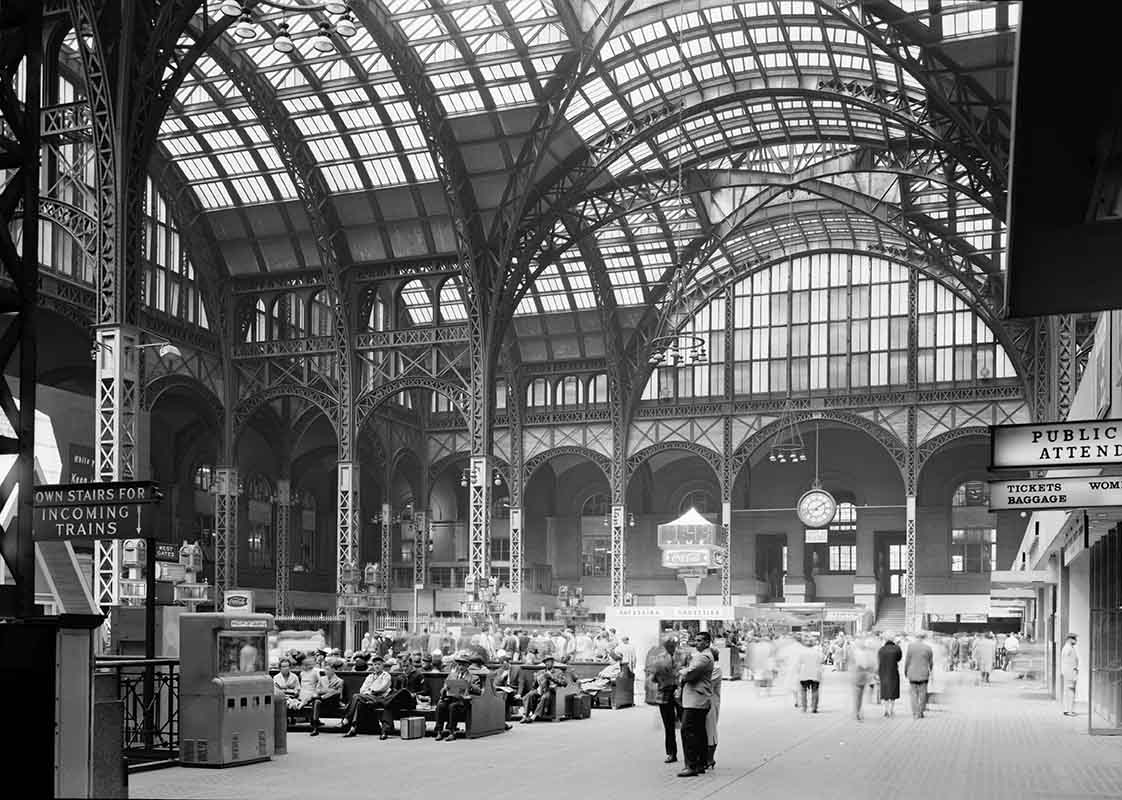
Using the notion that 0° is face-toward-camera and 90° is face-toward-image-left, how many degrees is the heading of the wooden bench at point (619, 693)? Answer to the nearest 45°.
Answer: approximately 45°

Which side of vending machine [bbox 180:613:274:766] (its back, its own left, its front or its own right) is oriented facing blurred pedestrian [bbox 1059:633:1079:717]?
left

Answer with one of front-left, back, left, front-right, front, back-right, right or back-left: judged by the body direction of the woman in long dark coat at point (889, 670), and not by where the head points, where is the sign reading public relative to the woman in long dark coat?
back

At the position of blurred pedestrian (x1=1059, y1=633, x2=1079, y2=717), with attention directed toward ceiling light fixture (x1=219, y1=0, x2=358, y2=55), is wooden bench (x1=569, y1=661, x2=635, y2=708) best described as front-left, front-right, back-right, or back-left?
front-right

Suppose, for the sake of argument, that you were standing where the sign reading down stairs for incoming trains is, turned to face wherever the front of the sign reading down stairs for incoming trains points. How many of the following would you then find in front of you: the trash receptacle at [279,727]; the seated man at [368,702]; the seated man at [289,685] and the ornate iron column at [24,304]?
1

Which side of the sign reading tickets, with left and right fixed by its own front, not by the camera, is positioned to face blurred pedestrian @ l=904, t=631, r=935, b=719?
back

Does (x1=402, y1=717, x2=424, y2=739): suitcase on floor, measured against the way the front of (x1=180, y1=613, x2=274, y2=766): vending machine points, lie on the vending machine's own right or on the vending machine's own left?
on the vending machine's own left

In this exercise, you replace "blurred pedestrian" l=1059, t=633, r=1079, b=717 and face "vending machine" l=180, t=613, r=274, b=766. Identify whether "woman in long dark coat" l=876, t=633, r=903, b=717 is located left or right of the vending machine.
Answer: right

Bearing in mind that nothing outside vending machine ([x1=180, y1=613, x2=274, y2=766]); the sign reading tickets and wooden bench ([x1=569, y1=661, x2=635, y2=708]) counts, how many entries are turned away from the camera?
0

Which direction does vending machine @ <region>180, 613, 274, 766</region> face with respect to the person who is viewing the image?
facing the viewer and to the right of the viewer

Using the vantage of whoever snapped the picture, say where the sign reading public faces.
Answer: facing the viewer

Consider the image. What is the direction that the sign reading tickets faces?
toward the camera
